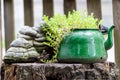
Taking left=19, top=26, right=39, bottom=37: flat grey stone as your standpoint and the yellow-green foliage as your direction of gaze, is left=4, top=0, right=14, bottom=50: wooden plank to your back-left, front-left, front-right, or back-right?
back-left

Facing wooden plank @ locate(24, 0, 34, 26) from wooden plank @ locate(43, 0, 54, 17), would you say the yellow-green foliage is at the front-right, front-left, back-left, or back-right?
back-left

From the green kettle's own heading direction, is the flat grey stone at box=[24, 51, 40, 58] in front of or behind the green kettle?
behind

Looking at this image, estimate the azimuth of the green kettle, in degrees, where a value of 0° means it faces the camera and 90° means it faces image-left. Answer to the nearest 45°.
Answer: approximately 270°
